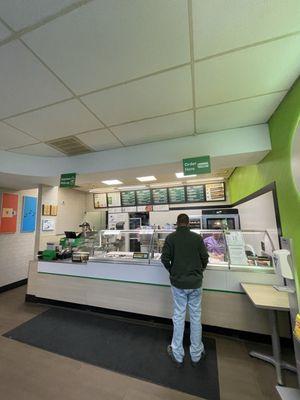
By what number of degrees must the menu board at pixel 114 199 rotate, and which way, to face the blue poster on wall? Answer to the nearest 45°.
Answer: approximately 90° to its right

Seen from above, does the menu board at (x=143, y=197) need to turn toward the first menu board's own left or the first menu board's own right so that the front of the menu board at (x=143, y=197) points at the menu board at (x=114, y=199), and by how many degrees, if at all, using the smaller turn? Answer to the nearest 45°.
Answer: approximately 90° to the first menu board's own right

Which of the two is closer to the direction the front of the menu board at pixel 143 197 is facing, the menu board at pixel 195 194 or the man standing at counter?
the man standing at counter

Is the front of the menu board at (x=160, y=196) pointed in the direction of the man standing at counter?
yes

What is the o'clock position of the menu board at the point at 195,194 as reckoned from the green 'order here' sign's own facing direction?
The menu board is roughly at 6 o'clock from the green 'order here' sign.

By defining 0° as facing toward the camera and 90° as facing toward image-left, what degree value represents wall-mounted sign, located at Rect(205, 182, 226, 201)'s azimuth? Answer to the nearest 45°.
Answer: approximately 0°

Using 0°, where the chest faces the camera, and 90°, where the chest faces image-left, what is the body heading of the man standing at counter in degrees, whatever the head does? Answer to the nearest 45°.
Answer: approximately 180°

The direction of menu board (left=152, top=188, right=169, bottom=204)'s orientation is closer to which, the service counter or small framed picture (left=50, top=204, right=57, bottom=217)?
the service counter
